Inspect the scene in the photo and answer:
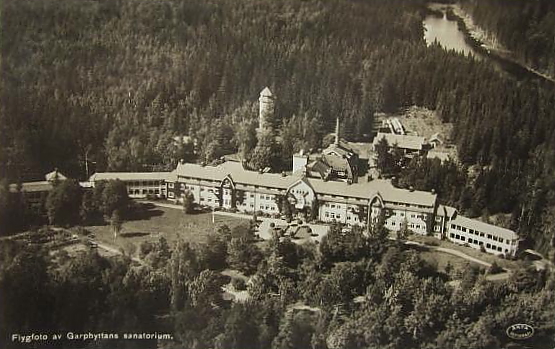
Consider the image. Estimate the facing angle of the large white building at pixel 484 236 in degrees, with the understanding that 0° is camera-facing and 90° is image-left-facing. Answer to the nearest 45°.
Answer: approximately 0°

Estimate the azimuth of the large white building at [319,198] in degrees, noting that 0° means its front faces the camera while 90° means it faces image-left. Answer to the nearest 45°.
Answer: approximately 0°

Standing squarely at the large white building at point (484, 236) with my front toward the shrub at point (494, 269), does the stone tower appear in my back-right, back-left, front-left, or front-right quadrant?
back-right

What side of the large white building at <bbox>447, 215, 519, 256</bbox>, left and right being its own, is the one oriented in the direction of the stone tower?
right
